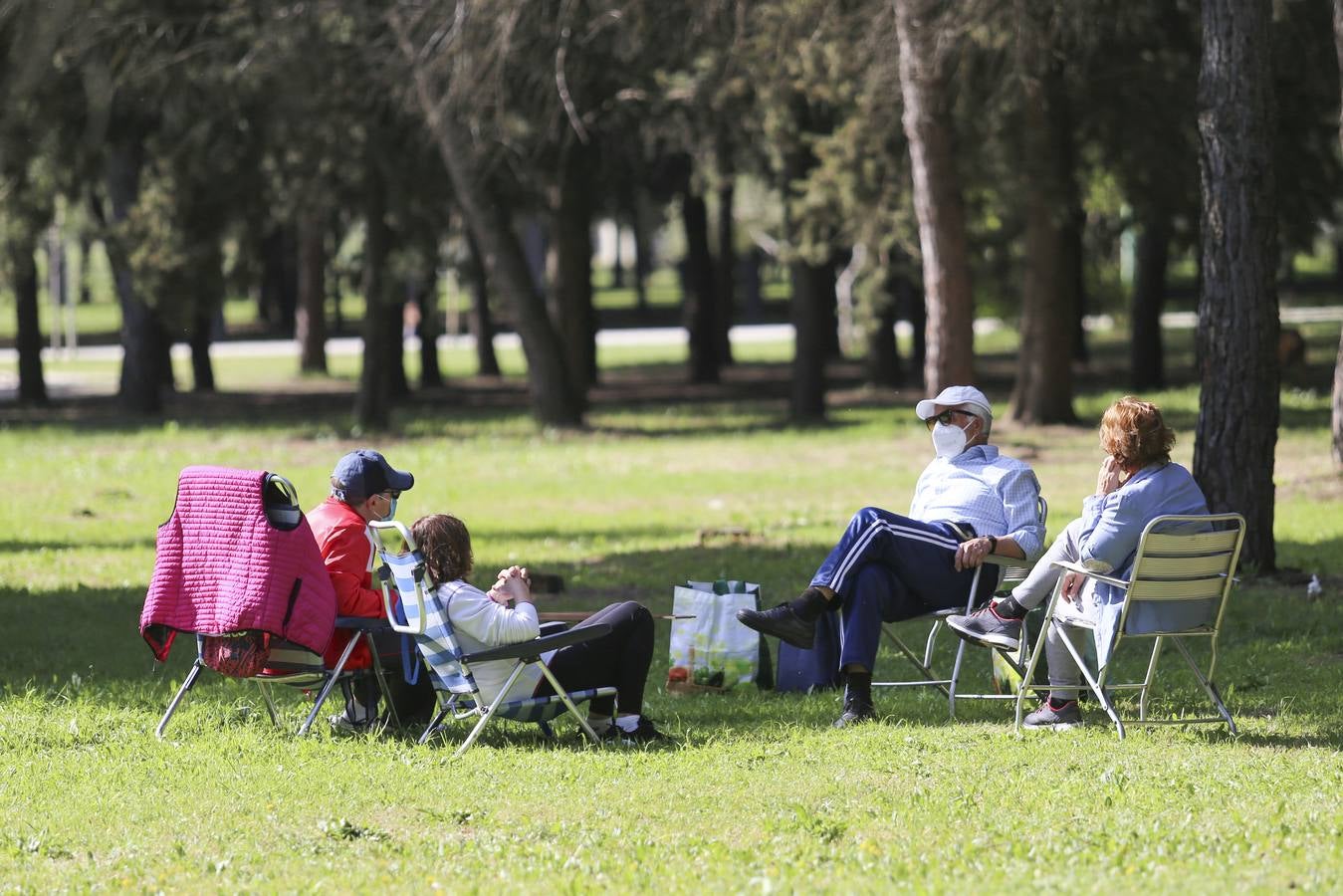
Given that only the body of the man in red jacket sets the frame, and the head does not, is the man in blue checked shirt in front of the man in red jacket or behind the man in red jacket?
in front

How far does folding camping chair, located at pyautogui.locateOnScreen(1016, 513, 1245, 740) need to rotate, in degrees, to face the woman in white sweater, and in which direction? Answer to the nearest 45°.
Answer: approximately 45° to its left

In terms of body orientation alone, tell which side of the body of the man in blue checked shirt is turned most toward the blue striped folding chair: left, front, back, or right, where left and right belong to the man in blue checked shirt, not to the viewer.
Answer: front

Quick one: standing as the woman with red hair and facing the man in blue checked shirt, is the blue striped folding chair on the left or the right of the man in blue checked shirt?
left

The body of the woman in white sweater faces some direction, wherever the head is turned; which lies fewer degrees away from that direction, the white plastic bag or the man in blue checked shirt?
the man in blue checked shirt

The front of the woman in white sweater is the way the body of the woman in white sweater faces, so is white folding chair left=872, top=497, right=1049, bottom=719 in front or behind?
in front

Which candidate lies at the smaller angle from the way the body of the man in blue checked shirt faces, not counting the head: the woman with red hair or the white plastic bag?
the white plastic bag

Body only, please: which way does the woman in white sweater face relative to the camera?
to the viewer's right

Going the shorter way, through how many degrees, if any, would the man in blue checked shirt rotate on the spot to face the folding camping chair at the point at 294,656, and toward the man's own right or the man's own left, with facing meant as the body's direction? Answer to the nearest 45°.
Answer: approximately 45° to the man's own right

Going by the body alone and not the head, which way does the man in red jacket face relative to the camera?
to the viewer's right

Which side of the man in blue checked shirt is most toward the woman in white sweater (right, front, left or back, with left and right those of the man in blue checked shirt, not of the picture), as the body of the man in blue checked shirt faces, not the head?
front

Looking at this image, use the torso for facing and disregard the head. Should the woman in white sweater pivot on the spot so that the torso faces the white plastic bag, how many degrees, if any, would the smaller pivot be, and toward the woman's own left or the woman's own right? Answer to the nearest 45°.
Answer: approximately 45° to the woman's own left

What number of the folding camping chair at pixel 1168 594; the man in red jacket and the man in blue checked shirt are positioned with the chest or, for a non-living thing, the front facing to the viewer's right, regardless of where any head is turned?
1

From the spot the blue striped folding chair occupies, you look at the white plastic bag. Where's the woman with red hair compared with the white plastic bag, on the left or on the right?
right

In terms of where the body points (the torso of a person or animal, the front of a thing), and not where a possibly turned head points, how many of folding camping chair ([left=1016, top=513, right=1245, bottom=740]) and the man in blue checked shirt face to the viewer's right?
0

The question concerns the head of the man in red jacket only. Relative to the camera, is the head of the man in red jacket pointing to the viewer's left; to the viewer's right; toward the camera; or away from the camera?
to the viewer's right

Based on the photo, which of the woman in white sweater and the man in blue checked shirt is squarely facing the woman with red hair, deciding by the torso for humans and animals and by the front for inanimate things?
the woman in white sweater

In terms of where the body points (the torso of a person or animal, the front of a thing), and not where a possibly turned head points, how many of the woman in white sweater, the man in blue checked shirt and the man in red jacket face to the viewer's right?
2
